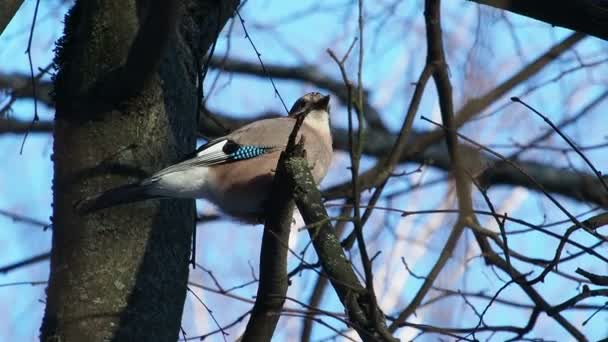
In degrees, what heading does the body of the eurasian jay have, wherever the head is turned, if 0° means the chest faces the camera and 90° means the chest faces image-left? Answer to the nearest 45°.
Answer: approximately 270°

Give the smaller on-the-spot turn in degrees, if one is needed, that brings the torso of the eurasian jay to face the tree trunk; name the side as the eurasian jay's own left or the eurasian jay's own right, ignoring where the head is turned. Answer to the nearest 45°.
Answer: approximately 135° to the eurasian jay's own right
